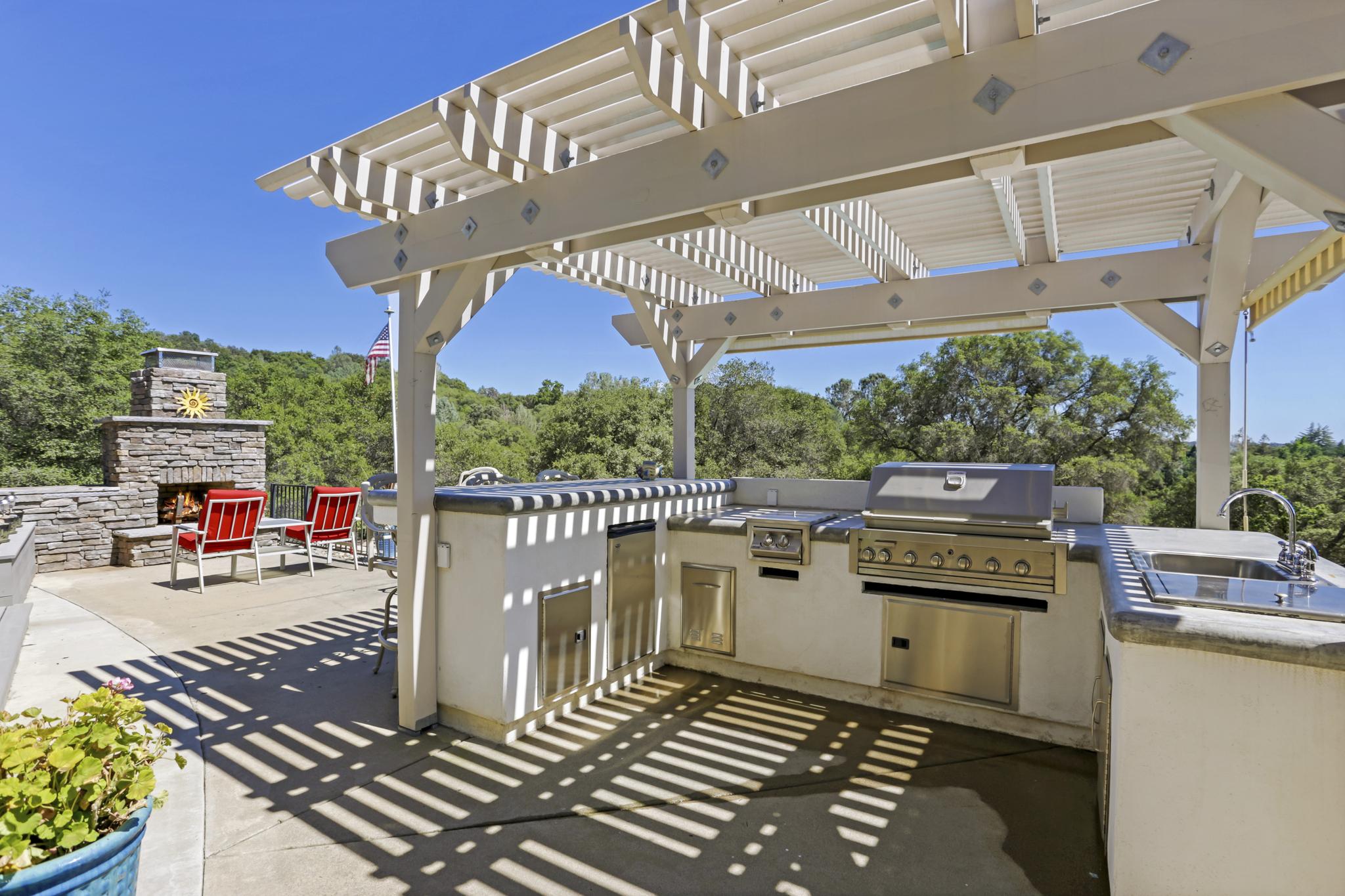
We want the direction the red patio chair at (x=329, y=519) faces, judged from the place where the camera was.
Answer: facing away from the viewer and to the left of the viewer

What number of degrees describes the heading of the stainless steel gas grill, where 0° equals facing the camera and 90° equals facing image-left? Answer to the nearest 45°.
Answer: approximately 45°

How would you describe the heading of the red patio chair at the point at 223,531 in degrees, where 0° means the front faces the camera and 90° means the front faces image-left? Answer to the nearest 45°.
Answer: approximately 135°

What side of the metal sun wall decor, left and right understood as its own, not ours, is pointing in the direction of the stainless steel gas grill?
front

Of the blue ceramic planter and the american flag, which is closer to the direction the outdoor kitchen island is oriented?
the blue ceramic planter

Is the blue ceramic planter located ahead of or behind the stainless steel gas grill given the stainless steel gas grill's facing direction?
ahead

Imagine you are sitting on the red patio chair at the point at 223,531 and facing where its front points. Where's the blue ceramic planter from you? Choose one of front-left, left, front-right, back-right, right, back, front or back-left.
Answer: back-left

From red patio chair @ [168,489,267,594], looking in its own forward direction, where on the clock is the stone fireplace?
The stone fireplace is roughly at 1 o'clock from the red patio chair.

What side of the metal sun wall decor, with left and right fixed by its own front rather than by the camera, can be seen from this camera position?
front

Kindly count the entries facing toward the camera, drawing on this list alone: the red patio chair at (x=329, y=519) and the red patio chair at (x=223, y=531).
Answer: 0

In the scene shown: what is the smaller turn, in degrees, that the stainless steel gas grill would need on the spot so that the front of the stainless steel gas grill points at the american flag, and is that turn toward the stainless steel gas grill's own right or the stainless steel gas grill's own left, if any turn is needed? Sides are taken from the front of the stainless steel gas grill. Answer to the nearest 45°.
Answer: approximately 90° to the stainless steel gas grill's own right

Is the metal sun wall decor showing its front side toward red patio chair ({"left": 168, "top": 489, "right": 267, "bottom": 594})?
yes

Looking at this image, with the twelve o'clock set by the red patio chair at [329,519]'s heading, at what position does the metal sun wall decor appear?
The metal sun wall decor is roughly at 12 o'clock from the red patio chair.

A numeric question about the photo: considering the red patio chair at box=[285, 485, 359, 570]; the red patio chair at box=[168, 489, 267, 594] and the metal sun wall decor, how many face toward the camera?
1

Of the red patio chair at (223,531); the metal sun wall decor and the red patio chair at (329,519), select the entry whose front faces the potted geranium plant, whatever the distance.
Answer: the metal sun wall decor

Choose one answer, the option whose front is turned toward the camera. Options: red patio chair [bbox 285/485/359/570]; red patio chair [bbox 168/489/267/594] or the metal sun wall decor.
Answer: the metal sun wall decor
